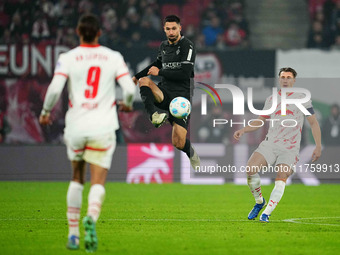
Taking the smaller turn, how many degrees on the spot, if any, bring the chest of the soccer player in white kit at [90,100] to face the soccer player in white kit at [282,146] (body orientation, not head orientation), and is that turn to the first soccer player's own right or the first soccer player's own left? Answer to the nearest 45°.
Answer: approximately 45° to the first soccer player's own right

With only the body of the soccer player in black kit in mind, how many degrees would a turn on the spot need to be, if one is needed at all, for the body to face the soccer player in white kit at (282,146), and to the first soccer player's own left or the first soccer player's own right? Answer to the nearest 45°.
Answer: approximately 90° to the first soccer player's own left

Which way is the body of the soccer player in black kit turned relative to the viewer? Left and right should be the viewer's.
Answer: facing the viewer and to the left of the viewer

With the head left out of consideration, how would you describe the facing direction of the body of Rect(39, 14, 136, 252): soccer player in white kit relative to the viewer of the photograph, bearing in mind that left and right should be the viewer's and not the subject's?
facing away from the viewer

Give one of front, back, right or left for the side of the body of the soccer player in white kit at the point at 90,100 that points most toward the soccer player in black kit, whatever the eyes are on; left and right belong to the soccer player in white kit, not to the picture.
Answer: front

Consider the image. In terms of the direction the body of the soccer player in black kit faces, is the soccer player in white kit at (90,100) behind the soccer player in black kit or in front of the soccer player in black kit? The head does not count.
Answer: in front

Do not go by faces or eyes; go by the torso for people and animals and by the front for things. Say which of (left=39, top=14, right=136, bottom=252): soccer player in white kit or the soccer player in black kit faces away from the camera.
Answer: the soccer player in white kit

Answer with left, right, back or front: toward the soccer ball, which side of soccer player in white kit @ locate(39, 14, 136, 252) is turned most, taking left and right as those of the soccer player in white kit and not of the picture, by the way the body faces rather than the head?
front
